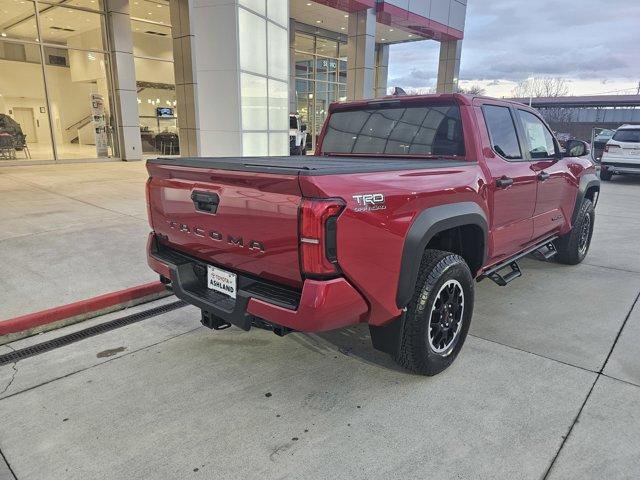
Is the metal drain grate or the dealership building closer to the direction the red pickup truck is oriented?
the dealership building

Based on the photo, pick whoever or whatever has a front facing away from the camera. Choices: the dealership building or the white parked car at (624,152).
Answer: the white parked car

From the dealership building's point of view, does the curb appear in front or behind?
in front

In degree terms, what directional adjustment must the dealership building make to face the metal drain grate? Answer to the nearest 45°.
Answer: approximately 45° to its right

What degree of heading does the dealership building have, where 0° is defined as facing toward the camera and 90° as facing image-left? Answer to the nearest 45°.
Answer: approximately 315°

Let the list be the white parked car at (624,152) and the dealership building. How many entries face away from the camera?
1

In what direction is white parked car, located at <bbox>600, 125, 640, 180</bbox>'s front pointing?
away from the camera

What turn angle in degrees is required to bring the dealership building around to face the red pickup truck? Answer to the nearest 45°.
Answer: approximately 45° to its right

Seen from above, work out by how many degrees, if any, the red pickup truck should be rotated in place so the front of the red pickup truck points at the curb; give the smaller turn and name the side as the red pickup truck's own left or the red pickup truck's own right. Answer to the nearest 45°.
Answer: approximately 135° to the red pickup truck's own left

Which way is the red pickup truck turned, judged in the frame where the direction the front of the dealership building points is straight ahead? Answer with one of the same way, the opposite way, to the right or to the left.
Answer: to the left

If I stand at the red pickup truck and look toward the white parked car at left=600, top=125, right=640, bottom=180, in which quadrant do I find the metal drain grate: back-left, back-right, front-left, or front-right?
back-left

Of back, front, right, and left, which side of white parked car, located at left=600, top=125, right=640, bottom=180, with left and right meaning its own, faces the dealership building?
left

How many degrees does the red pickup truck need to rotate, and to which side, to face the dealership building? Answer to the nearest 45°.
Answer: approximately 90° to its left

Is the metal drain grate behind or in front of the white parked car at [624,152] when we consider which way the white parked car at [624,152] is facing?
behind

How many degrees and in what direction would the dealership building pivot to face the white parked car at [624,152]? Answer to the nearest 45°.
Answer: approximately 45° to its left

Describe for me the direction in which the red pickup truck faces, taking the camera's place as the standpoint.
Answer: facing away from the viewer and to the right of the viewer

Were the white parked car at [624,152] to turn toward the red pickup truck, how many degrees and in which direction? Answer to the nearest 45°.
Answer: approximately 180°

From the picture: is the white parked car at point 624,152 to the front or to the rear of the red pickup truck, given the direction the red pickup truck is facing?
to the front
